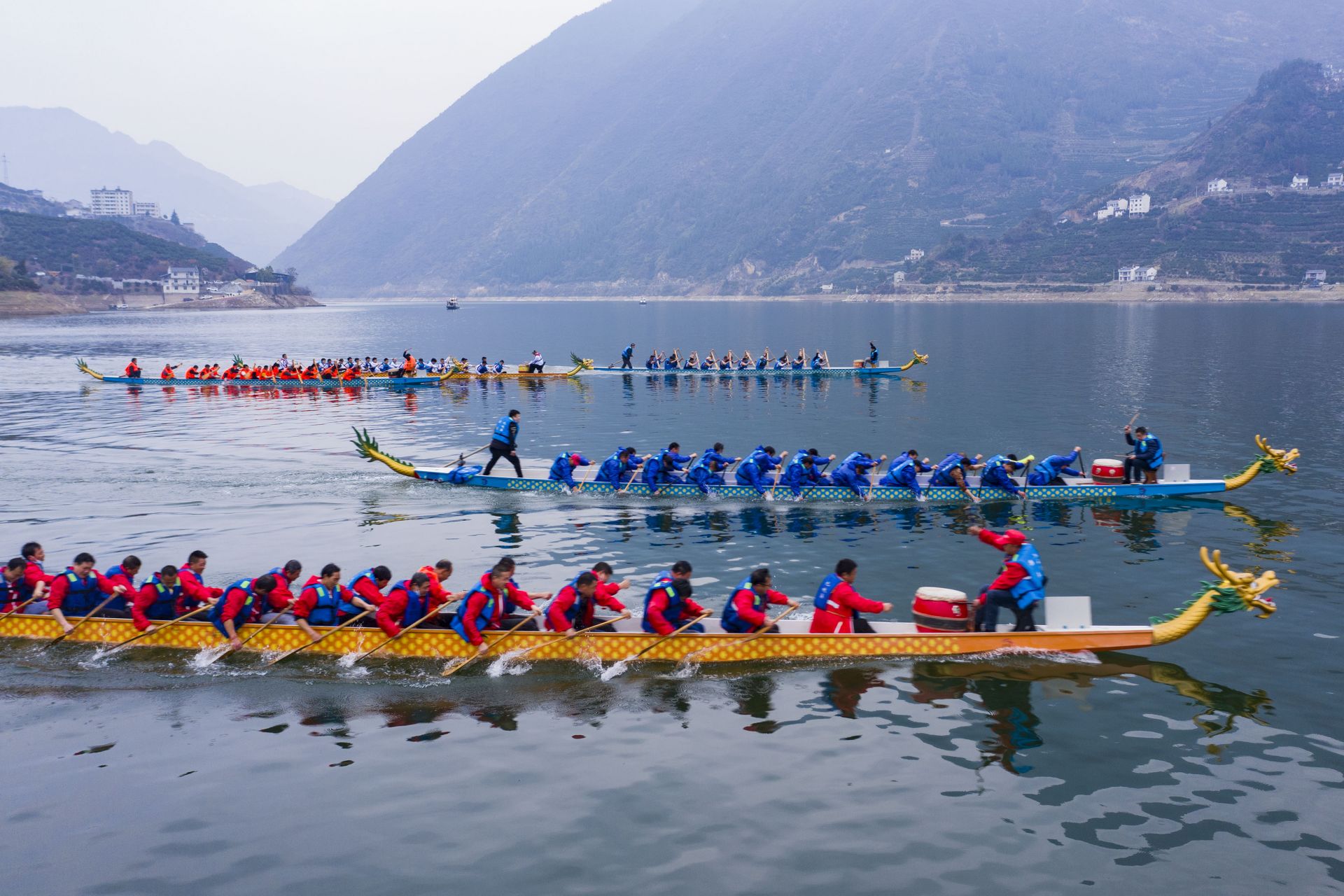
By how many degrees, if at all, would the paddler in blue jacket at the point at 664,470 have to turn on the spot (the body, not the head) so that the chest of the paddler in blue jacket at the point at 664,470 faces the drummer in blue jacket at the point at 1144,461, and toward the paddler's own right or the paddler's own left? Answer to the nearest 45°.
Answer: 0° — they already face them

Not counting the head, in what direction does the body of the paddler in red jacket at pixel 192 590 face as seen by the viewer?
to the viewer's right

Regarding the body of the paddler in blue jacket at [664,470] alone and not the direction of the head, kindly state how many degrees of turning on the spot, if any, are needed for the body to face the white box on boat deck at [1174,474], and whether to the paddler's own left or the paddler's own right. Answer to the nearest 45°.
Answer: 0° — they already face it

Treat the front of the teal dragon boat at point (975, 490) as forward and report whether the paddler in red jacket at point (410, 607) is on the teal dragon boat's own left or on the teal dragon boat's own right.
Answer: on the teal dragon boat's own right

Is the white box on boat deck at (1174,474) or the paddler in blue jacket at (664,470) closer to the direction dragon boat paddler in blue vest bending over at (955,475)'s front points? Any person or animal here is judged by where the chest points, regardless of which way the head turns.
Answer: the white box on boat deck

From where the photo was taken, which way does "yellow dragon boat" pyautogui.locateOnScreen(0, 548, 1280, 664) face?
to the viewer's right

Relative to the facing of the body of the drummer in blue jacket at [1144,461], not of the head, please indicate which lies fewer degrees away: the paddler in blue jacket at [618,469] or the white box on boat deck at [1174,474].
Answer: the paddler in blue jacket

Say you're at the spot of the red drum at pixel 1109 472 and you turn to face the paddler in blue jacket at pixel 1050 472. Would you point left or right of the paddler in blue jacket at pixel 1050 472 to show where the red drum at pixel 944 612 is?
left

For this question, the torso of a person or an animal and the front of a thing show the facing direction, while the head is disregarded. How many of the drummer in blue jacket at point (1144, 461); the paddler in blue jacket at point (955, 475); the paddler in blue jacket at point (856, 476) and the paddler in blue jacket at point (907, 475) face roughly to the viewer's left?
1

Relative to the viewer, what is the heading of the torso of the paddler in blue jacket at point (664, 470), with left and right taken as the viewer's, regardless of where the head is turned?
facing to the right of the viewer

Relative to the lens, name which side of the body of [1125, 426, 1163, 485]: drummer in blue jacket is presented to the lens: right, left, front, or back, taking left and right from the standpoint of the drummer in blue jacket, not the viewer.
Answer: left

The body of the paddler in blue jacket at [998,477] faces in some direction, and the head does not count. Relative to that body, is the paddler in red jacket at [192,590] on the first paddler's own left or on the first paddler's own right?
on the first paddler's own right

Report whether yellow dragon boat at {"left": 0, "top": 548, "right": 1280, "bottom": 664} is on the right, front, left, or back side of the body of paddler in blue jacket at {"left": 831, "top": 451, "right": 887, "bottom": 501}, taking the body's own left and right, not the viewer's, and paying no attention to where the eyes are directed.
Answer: right

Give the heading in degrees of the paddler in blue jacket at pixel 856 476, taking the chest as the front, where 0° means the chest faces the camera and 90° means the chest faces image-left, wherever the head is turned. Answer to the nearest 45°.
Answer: approximately 270°

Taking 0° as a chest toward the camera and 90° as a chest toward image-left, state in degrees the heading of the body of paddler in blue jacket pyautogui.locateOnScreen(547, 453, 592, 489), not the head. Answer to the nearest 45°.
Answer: approximately 270°
